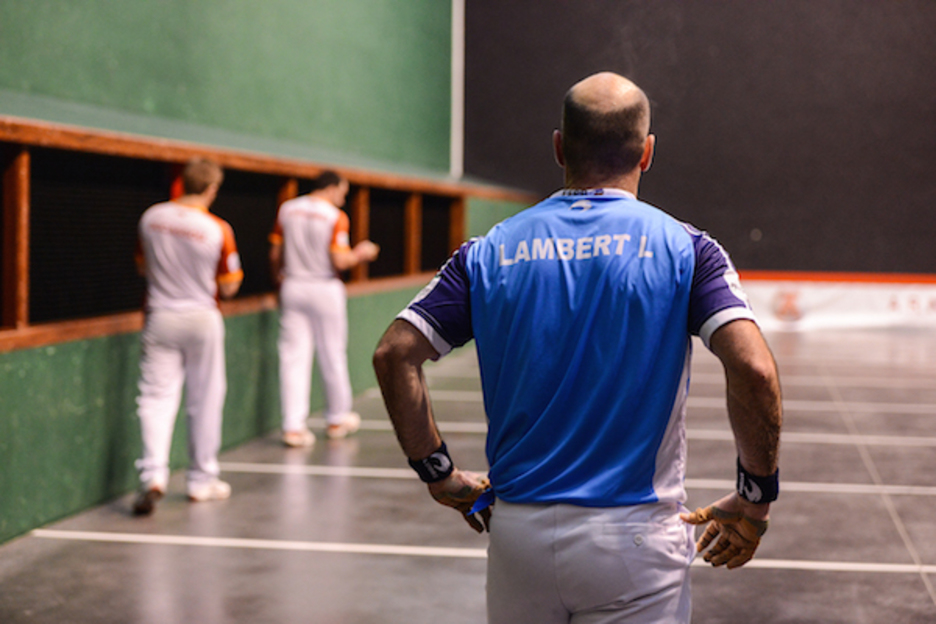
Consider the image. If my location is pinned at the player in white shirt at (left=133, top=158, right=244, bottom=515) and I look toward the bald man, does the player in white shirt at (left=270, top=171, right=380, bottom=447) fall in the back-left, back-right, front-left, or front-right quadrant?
back-left

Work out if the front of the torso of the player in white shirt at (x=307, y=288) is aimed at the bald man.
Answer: no

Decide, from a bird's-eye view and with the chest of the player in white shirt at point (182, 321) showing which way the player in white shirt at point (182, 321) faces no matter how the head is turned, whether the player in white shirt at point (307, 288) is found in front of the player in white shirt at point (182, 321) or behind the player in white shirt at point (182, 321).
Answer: in front

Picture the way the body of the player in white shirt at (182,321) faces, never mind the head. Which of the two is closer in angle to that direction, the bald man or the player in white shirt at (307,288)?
the player in white shirt

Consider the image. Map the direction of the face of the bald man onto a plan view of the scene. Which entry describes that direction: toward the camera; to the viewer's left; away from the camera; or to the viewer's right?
away from the camera

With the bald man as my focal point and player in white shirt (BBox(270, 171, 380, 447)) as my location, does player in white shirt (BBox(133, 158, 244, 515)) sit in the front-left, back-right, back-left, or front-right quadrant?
front-right

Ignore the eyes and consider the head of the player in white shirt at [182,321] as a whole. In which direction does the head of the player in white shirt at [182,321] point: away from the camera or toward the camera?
away from the camera

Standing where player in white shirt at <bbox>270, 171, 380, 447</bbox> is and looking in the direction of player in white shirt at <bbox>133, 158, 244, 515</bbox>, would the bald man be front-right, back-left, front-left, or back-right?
front-left

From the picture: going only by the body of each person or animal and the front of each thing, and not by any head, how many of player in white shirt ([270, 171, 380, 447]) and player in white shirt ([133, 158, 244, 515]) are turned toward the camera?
0

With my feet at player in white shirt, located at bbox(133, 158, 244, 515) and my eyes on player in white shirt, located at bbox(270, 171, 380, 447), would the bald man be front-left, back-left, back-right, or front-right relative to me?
back-right

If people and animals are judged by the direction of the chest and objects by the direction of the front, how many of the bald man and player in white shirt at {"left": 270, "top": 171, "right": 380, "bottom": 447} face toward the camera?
0

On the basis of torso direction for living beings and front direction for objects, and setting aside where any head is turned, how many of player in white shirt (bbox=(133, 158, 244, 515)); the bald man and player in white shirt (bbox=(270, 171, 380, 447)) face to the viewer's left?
0

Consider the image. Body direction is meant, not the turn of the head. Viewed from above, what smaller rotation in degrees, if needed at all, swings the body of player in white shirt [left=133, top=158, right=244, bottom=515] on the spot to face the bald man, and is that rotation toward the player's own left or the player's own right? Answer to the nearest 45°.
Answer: approximately 135° to the player's own right

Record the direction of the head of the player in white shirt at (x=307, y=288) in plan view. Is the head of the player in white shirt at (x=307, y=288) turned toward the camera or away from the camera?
away from the camera

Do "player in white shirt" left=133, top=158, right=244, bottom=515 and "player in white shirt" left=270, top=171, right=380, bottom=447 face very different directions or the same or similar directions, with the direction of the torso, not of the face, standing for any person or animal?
same or similar directions

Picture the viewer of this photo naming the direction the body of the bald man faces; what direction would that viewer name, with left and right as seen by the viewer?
facing away from the viewer
